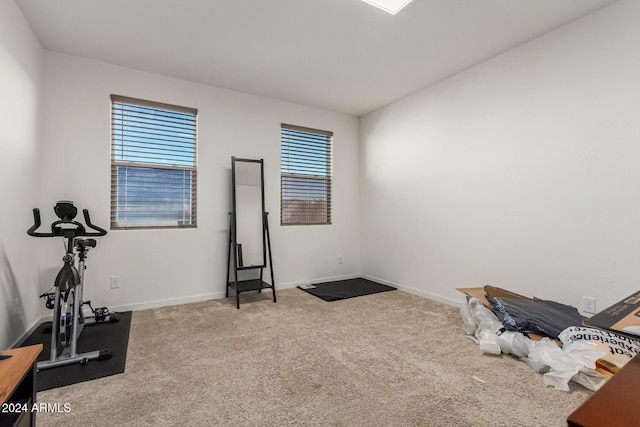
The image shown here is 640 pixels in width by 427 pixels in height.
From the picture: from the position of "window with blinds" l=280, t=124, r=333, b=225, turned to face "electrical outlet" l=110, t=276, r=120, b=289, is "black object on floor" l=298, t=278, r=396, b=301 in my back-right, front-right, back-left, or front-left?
back-left

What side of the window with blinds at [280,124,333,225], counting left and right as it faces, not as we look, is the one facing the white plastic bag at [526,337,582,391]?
front

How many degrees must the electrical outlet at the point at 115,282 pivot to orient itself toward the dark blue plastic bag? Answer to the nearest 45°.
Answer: approximately 45° to its left

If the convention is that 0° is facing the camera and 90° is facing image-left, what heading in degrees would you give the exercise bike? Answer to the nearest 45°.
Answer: approximately 0°

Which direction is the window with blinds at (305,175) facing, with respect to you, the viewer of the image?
facing the viewer and to the right of the viewer

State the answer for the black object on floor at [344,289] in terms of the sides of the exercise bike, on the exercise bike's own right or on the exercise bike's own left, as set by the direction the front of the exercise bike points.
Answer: on the exercise bike's own left

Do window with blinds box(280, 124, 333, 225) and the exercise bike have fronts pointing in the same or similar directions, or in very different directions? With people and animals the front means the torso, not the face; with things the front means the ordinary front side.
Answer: same or similar directions

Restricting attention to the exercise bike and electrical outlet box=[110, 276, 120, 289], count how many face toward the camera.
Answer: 2

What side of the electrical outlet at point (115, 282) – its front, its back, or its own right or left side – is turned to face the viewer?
front

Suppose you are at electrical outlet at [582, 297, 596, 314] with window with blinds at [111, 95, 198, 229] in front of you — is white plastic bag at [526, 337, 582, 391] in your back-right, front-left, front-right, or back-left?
front-left

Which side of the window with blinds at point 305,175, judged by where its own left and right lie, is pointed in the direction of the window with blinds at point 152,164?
right

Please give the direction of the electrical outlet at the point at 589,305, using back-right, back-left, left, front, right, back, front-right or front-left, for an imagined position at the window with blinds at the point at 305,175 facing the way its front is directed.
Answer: front
